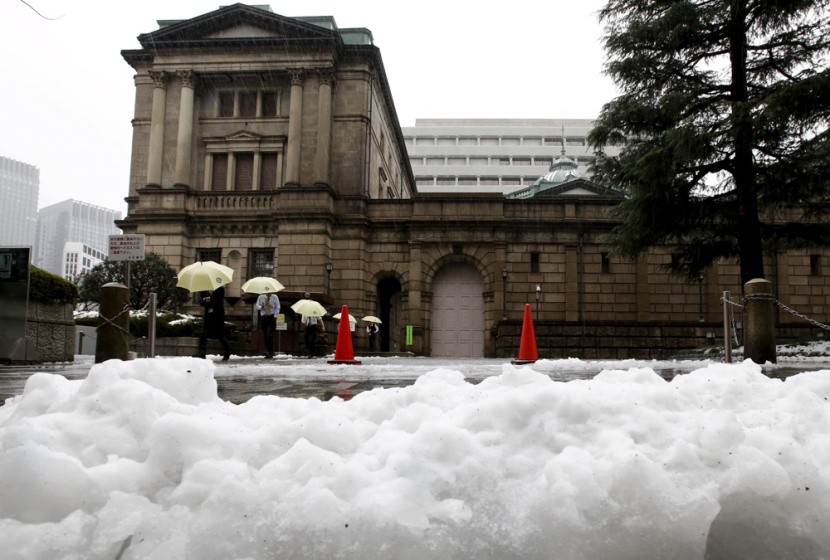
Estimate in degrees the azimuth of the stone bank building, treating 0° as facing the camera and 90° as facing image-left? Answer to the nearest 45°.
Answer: approximately 0°

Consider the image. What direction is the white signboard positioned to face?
toward the camera

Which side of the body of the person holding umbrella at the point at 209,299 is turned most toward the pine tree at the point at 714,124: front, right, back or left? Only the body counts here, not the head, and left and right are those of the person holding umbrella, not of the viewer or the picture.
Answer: back

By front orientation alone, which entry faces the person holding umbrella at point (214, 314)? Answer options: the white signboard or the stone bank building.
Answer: the stone bank building

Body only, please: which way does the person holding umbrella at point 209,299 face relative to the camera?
to the viewer's left

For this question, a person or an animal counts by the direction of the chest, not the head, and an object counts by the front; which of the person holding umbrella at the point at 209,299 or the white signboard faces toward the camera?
the white signboard

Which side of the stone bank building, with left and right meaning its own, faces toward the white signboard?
front

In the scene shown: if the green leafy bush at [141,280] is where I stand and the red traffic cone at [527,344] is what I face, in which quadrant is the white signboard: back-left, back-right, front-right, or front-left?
front-right

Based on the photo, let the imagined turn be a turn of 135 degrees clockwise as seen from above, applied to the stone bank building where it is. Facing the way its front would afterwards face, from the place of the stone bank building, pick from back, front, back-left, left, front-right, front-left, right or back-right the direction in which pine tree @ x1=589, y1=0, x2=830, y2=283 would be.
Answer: back

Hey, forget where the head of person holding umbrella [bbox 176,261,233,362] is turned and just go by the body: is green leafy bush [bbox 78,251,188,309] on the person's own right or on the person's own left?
on the person's own right

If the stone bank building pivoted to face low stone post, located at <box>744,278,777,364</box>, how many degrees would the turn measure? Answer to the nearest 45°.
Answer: approximately 45° to its left

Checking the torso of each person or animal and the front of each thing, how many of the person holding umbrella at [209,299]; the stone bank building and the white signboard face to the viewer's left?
1

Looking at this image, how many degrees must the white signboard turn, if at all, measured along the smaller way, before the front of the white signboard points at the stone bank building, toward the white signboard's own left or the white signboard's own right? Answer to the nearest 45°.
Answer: approximately 135° to the white signboard's own left

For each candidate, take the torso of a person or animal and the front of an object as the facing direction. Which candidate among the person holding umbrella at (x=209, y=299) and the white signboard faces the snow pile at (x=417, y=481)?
the white signboard

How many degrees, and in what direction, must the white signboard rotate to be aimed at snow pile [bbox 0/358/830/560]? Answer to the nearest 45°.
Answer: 0° — it already faces it

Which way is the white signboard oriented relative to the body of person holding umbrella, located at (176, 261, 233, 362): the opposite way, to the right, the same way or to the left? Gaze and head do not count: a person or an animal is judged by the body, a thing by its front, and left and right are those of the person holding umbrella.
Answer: to the left

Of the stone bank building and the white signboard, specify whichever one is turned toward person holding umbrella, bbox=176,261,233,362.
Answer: the stone bank building

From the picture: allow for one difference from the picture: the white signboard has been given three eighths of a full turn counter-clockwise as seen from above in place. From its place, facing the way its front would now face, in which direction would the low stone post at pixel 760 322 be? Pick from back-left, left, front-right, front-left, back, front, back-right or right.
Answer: right

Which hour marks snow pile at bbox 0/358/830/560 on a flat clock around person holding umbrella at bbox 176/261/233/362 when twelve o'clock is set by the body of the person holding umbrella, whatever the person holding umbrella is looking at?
The snow pile is roughly at 9 o'clock from the person holding umbrella.
